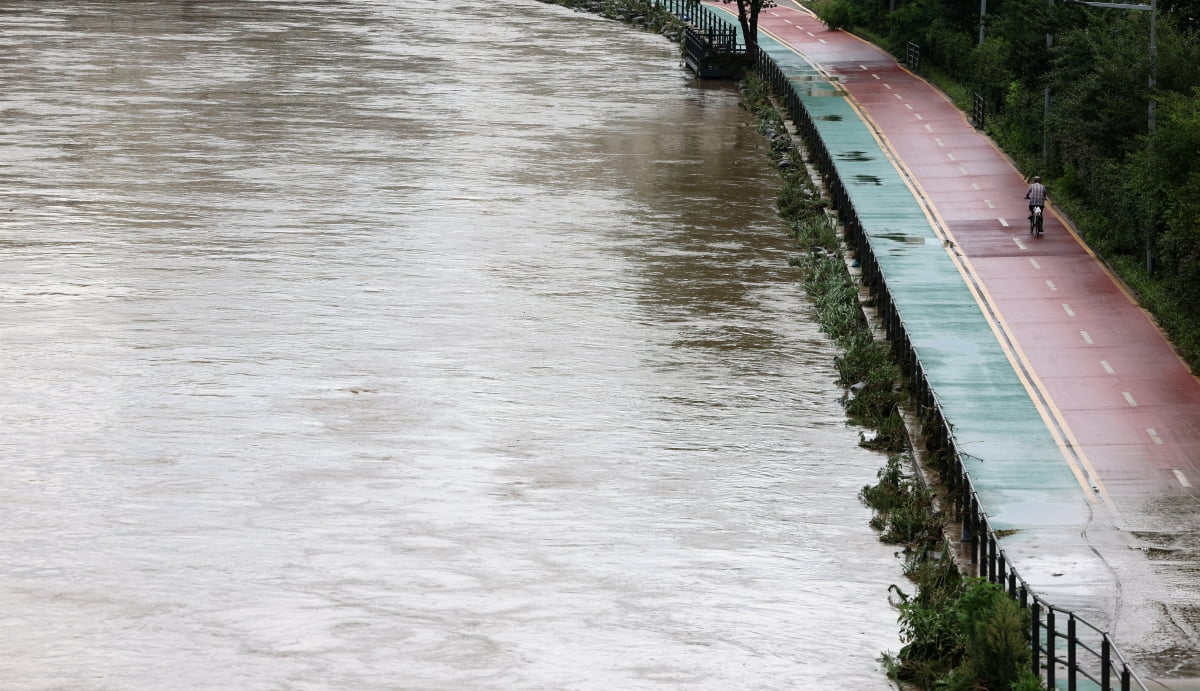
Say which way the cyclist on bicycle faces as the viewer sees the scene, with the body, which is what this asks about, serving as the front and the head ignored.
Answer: away from the camera

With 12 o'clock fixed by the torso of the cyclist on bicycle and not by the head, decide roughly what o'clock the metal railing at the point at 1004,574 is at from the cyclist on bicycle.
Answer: The metal railing is roughly at 6 o'clock from the cyclist on bicycle.
